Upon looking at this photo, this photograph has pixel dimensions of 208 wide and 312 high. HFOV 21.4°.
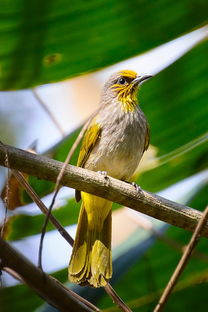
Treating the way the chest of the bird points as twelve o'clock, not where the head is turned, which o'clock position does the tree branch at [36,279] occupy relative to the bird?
The tree branch is roughly at 2 o'clock from the bird.

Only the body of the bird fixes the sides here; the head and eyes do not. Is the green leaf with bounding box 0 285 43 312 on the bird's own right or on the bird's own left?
on the bird's own right

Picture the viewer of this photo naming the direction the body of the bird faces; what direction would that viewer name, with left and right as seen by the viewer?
facing the viewer and to the right of the viewer
